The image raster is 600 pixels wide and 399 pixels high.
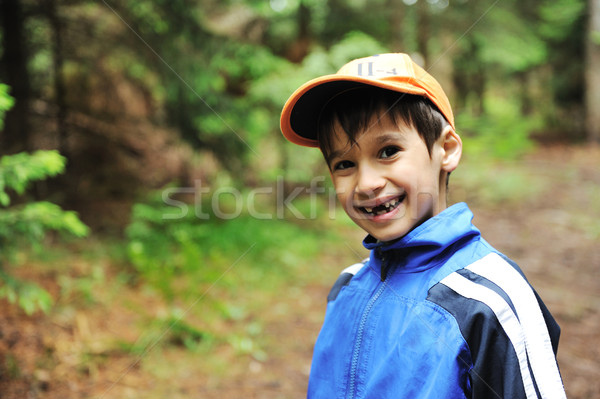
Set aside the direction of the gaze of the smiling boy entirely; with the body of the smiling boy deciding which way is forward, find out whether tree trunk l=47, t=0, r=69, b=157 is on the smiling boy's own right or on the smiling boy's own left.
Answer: on the smiling boy's own right

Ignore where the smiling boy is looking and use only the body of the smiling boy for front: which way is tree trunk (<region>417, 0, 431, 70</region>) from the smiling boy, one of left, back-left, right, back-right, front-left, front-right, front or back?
back-right

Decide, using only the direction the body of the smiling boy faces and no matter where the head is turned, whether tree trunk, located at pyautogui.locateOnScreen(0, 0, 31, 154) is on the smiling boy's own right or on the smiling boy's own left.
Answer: on the smiling boy's own right

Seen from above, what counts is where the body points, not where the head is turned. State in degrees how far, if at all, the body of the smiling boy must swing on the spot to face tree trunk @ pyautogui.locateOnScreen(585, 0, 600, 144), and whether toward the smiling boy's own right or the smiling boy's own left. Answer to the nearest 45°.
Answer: approximately 135° to the smiling boy's own right
